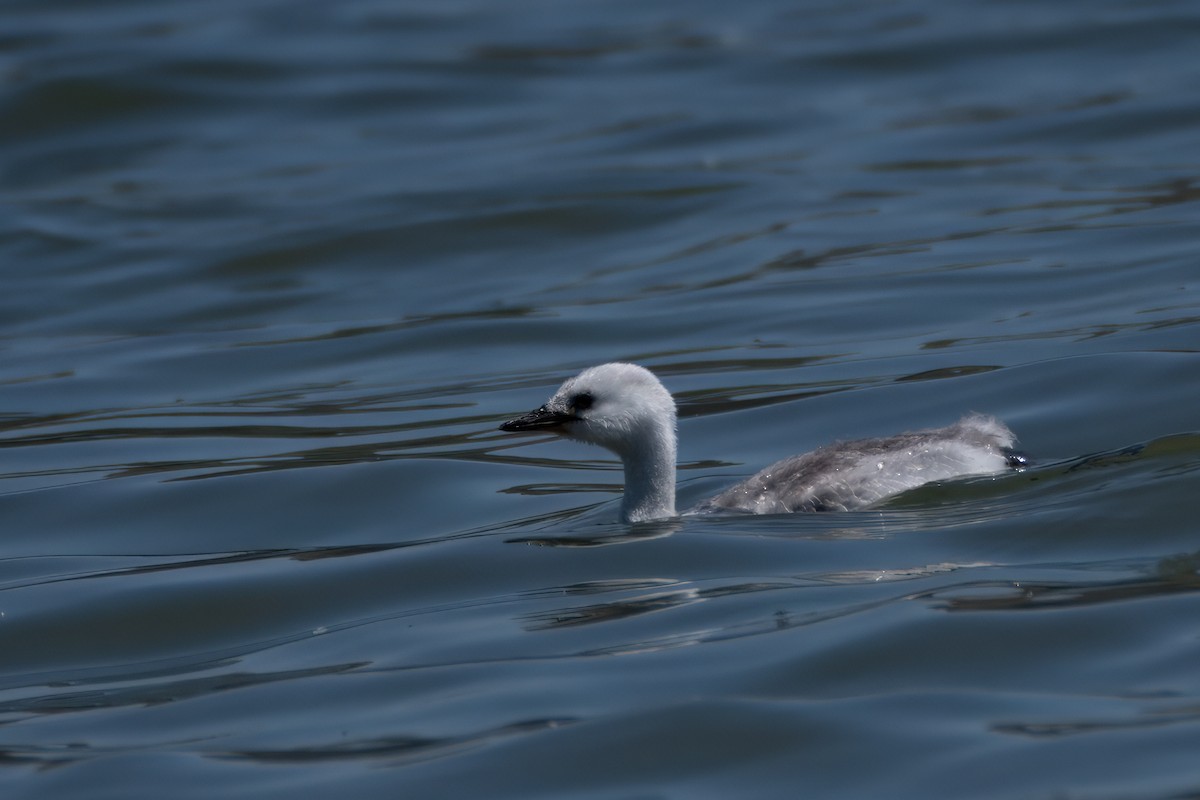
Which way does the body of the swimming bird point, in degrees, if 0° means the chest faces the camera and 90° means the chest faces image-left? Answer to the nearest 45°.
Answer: approximately 90°
